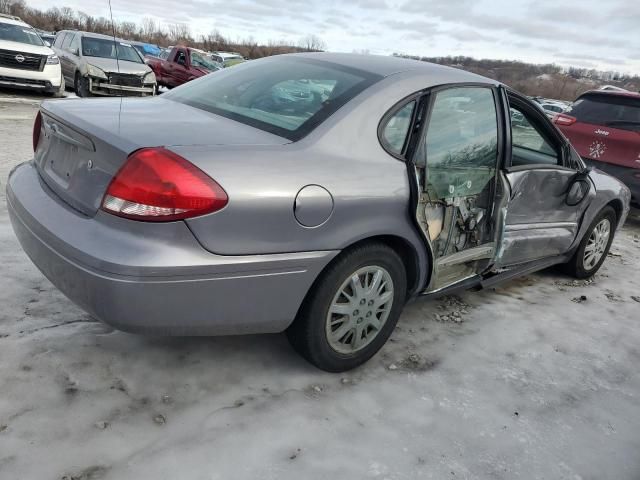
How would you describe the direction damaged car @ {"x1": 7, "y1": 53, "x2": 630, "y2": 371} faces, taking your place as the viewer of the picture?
facing away from the viewer and to the right of the viewer

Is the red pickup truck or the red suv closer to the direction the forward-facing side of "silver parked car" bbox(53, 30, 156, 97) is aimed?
the red suv

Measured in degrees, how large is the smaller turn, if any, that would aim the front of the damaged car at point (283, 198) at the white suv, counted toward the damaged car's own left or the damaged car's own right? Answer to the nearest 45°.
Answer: approximately 90° to the damaged car's own left

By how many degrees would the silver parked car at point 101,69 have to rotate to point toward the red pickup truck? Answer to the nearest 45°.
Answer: approximately 90° to its left

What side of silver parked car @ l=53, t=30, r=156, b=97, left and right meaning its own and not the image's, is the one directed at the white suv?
right

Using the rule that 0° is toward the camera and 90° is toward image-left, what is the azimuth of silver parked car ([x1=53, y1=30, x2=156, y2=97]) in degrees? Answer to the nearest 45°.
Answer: approximately 315°

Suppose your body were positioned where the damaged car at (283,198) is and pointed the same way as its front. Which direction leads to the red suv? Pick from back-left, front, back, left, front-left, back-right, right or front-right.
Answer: front

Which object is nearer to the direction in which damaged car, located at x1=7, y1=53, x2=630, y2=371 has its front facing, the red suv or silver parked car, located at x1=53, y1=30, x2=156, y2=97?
the red suv

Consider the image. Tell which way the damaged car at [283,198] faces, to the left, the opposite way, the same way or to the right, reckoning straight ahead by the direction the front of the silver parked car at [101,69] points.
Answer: to the left

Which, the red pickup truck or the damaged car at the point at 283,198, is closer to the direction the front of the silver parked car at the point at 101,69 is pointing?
the damaged car

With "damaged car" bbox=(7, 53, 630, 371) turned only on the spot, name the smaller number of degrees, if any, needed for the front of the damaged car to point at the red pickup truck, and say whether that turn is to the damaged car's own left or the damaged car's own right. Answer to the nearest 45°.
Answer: approximately 45° to the damaged car's own left

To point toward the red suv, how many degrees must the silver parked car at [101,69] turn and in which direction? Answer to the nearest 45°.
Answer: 0° — it already faces it

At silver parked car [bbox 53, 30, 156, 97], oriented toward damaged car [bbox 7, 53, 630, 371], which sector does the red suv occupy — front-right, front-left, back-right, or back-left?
front-left

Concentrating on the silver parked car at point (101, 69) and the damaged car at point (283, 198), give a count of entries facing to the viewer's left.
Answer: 0
